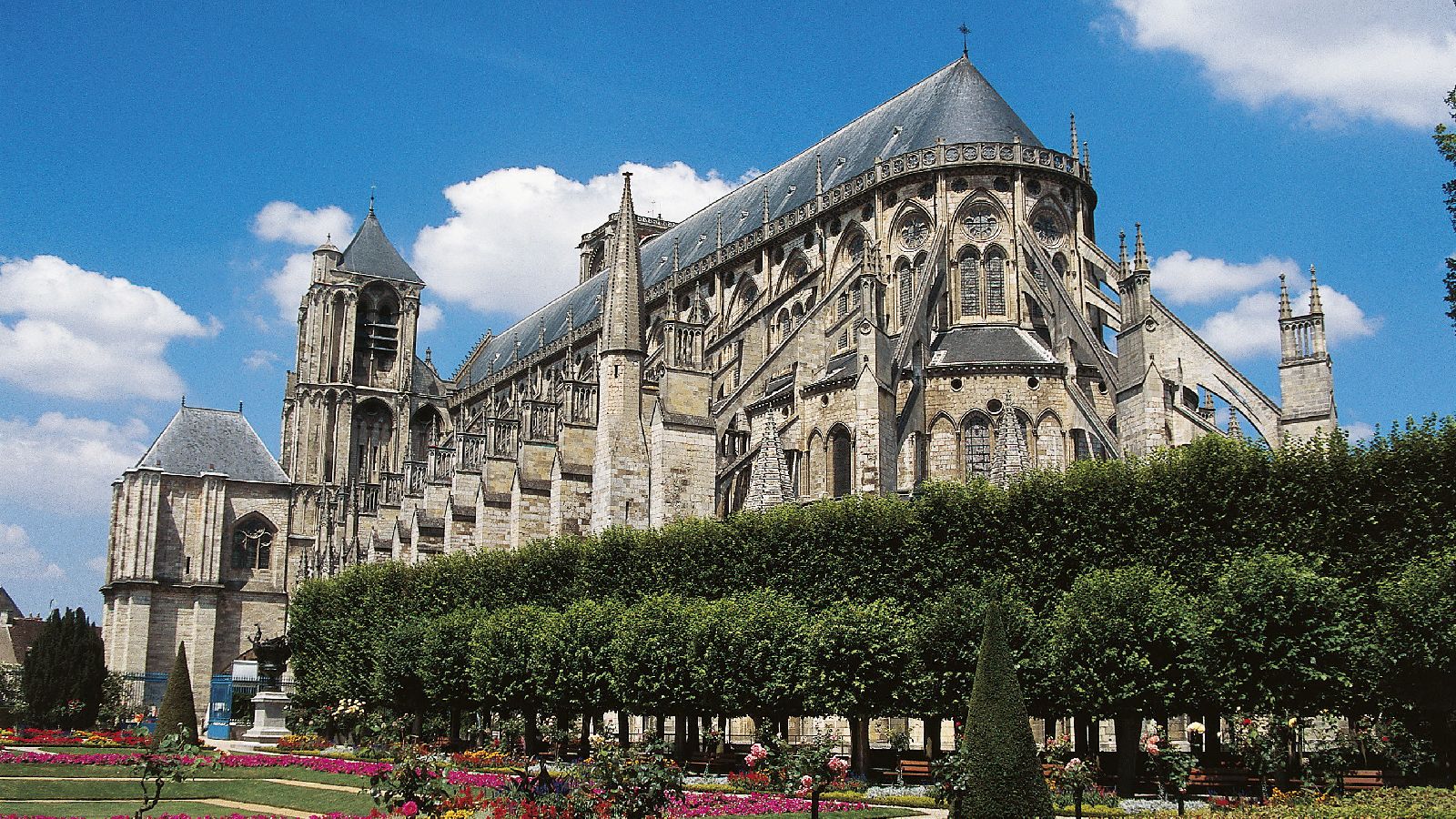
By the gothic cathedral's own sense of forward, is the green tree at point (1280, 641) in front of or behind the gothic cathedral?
behind

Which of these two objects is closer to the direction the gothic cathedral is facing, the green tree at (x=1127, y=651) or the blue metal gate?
the blue metal gate

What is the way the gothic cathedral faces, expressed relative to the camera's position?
facing away from the viewer and to the left of the viewer

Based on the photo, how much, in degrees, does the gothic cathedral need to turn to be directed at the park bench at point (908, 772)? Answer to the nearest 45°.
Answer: approximately 135° to its left

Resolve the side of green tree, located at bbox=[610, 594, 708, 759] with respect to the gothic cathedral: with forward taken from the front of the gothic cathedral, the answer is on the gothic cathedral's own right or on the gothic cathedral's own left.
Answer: on the gothic cathedral's own left

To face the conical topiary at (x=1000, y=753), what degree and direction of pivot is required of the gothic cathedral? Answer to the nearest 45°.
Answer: approximately 135° to its left

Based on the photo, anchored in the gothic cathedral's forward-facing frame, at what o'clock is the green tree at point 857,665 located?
The green tree is roughly at 8 o'clock from the gothic cathedral.

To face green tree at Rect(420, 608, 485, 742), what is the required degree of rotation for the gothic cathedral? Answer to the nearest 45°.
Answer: approximately 90° to its left

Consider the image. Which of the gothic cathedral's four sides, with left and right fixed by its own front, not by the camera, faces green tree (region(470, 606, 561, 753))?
left

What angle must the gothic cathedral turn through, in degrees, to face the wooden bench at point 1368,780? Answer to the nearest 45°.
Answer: approximately 135° to its left

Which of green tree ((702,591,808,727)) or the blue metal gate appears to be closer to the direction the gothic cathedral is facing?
the blue metal gate
